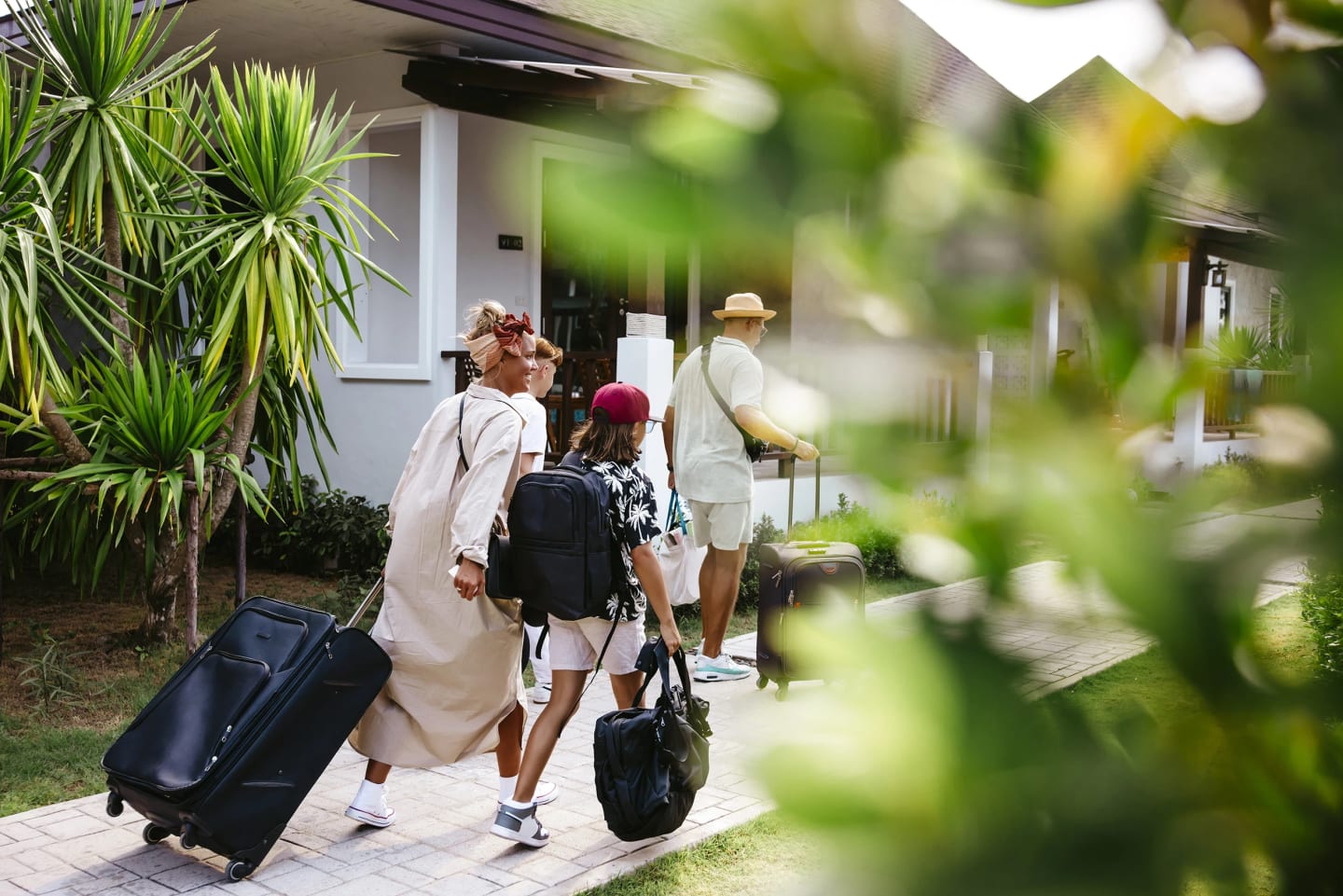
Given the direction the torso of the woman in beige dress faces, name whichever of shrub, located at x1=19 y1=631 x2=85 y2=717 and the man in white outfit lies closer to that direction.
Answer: the man in white outfit

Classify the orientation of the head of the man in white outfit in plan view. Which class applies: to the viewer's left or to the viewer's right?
to the viewer's right

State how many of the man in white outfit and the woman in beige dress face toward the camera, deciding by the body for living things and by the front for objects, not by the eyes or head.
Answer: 0

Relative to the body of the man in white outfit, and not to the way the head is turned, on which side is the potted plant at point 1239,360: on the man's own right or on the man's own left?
on the man's own right

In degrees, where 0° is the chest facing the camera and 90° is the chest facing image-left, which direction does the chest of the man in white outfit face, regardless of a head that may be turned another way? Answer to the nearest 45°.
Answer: approximately 225°

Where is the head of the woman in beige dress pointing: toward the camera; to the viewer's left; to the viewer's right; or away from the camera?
to the viewer's right

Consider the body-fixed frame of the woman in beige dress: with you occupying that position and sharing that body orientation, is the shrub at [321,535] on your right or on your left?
on your left

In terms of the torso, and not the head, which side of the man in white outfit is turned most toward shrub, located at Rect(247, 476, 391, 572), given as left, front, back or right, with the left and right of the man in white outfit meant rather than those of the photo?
left

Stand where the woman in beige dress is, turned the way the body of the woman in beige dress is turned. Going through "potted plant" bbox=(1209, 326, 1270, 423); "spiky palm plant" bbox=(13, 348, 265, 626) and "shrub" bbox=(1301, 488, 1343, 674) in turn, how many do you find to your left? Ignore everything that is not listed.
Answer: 1

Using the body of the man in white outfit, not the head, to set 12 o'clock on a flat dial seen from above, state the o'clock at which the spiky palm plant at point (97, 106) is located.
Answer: The spiky palm plant is roughly at 7 o'clock from the man in white outfit.

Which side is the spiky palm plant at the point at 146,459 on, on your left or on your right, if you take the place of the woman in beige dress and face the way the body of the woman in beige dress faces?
on your left

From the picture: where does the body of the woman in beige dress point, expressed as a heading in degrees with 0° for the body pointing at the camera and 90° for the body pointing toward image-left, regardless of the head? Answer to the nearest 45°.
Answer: approximately 225°
